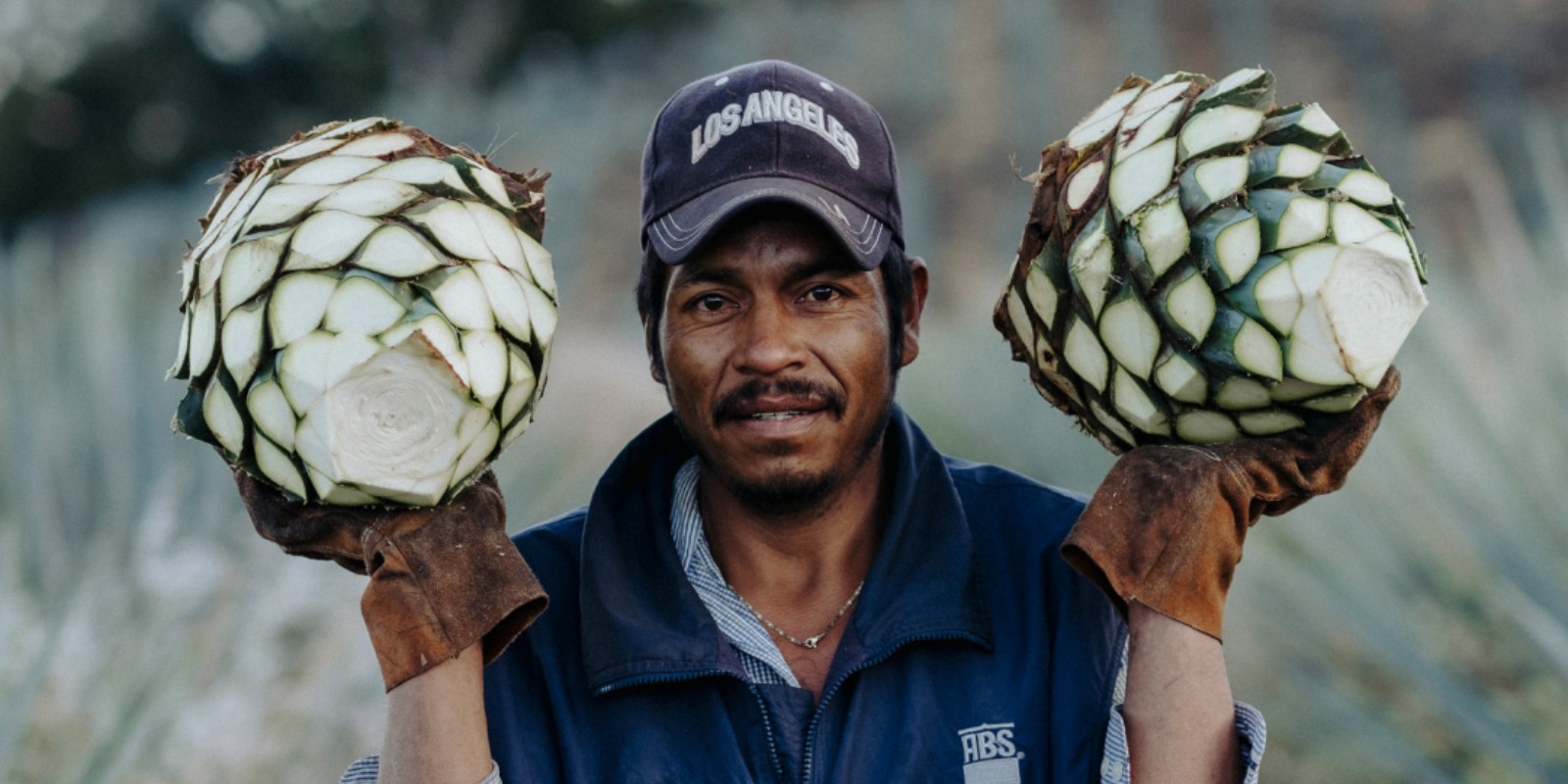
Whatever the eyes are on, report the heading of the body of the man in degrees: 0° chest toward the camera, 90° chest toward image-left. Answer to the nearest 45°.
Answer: approximately 0°
